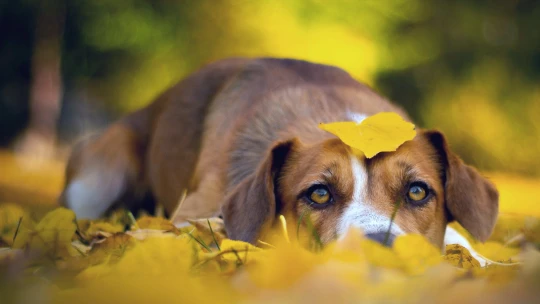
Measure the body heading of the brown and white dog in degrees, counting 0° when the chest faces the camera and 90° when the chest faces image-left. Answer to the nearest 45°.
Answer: approximately 315°

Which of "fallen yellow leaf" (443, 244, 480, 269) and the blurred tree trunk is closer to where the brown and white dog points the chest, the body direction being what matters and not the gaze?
the fallen yellow leaf

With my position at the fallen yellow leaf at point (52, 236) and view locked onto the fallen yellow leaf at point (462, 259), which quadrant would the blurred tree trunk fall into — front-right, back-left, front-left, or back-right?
back-left

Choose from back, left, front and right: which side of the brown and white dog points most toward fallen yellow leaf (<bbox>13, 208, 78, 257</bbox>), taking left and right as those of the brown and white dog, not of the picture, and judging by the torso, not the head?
right

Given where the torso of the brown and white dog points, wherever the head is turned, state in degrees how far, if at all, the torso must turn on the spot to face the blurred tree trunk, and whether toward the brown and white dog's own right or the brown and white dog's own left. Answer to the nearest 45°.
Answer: approximately 180°
